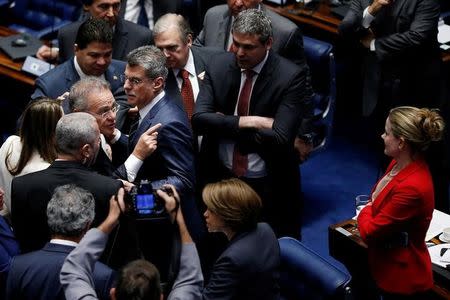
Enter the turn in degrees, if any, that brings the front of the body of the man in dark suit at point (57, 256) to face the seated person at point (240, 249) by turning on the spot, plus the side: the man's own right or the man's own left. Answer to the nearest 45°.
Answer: approximately 90° to the man's own right

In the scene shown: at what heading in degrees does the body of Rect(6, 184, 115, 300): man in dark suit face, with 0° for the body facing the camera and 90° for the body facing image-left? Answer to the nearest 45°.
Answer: approximately 180°

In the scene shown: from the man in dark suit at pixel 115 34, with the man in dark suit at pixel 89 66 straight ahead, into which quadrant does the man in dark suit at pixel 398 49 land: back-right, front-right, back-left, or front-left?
back-left

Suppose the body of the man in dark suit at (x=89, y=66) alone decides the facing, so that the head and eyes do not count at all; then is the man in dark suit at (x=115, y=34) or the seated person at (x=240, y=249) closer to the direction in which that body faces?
the seated person

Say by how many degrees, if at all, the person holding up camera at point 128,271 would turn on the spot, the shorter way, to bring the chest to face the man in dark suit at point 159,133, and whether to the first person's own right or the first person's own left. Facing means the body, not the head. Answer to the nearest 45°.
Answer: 0° — they already face them

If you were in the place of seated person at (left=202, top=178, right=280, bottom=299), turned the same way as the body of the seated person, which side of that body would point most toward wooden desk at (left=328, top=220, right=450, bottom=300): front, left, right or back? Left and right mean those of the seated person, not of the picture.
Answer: right

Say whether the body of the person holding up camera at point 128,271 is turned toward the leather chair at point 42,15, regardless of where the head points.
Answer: yes

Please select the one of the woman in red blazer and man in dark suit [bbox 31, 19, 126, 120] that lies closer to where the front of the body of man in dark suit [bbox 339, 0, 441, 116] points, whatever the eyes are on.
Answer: the man in dark suit

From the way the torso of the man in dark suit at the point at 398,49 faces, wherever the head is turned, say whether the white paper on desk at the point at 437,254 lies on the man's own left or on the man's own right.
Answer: on the man's own left

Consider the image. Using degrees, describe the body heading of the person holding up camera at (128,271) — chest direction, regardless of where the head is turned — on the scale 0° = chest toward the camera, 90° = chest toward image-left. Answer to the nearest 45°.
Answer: approximately 180°

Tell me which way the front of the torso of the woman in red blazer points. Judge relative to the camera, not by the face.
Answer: to the viewer's left

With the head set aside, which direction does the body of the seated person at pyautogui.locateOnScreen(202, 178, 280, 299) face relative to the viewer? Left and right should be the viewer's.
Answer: facing away from the viewer and to the left of the viewer

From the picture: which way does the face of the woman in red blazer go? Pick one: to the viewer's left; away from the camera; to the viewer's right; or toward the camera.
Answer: to the viewer's left

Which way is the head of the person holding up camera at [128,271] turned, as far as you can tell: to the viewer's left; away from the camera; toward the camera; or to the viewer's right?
away from the camera
